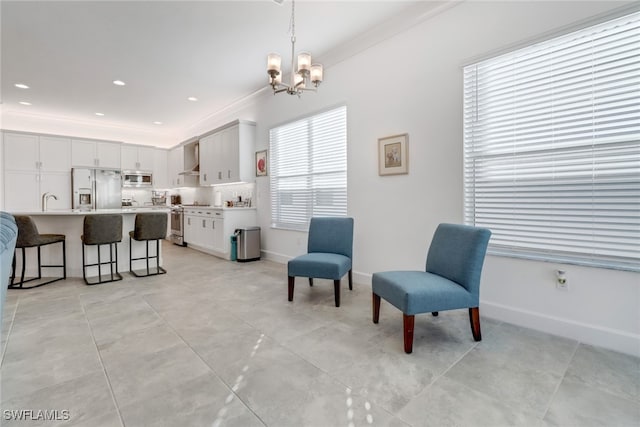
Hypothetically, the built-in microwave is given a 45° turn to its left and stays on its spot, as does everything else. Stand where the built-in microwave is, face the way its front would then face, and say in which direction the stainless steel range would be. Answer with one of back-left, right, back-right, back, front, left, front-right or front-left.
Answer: front

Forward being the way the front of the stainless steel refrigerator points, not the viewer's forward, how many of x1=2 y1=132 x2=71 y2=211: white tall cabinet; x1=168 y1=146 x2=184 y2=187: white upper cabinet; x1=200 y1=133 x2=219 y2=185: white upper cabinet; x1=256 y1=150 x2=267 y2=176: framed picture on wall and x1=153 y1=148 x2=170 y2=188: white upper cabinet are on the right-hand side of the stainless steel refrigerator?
1

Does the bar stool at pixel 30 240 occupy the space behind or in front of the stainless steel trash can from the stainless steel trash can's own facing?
in front

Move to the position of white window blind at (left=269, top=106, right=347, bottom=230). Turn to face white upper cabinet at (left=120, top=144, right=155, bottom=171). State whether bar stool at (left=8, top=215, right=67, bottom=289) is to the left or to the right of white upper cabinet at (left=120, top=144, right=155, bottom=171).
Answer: left

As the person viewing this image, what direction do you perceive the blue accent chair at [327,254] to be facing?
facing the viewer and to the left of the viewer

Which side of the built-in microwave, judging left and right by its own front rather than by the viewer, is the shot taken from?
front

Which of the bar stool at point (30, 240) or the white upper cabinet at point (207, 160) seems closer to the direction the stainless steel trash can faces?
the bar stool

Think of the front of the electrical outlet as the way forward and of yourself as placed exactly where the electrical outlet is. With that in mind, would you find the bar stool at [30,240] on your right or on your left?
on your right

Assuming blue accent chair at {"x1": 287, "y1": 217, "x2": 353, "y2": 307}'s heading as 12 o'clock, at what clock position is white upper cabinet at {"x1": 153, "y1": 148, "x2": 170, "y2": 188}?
The white upper cabinet is roughly at 3 o'clock from the blue accent chair.

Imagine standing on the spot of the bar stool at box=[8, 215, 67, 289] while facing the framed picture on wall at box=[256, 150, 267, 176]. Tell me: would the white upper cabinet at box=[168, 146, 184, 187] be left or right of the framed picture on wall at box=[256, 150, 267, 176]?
left

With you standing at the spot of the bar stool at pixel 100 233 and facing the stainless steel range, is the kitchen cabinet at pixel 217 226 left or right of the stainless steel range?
right

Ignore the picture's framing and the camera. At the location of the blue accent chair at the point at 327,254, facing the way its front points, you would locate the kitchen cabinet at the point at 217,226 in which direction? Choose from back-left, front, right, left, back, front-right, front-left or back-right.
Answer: right

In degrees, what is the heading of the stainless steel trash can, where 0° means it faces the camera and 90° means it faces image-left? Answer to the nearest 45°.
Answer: approximately 45°

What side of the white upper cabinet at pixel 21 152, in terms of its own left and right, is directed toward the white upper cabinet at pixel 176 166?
left
